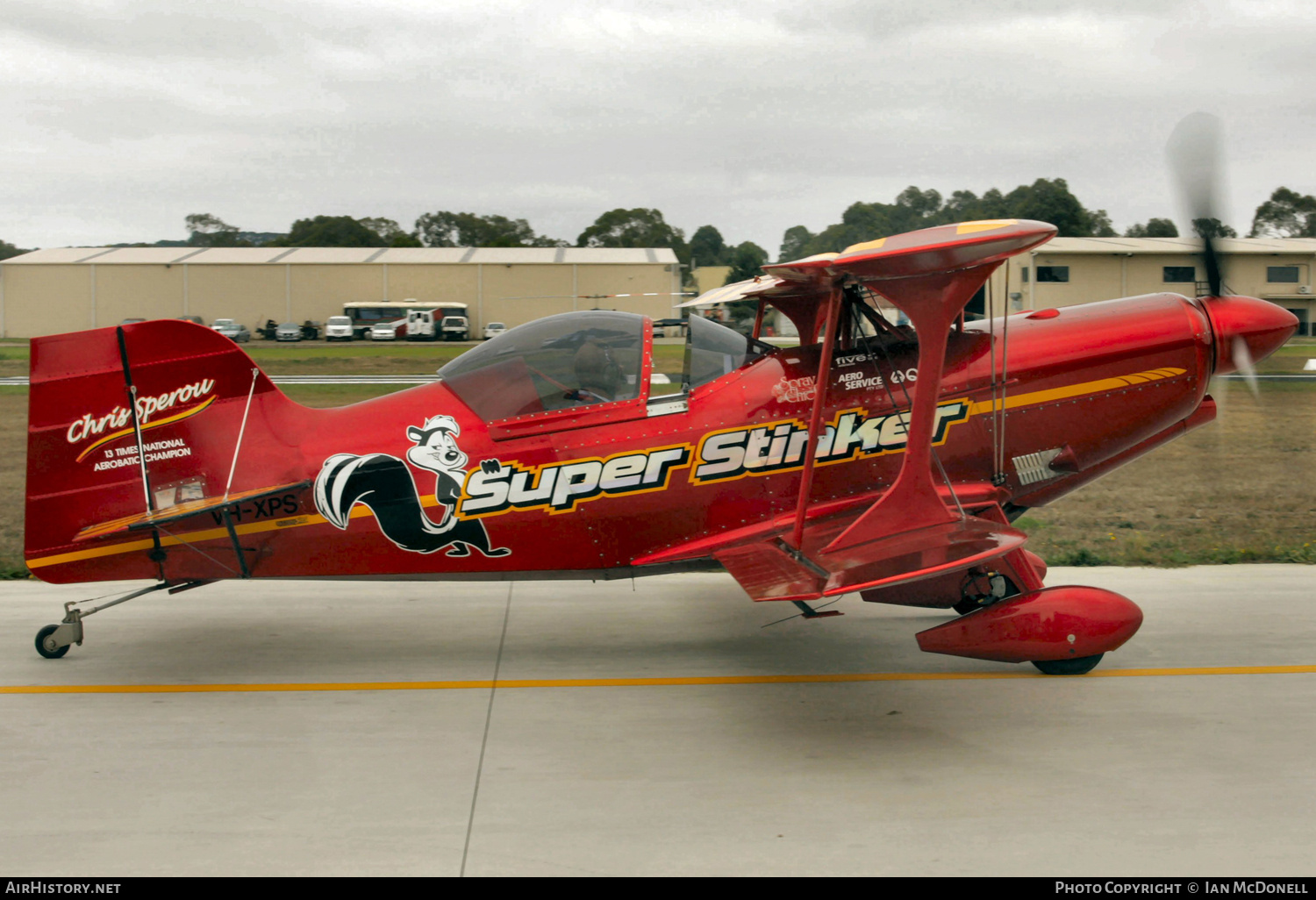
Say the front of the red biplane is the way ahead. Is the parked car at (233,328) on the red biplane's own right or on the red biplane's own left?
on the red biplane's own left

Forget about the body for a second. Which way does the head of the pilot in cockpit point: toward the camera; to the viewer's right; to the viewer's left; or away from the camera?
to the viewer's right

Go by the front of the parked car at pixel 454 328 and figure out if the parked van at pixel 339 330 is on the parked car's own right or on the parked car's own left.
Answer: on the parked car's own right

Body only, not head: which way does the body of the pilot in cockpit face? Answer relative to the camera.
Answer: to the viewer's right

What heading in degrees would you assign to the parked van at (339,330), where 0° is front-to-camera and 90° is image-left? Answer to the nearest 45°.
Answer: approximately 0°

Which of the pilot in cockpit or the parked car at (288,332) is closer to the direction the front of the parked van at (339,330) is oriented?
the pilot in cockpit

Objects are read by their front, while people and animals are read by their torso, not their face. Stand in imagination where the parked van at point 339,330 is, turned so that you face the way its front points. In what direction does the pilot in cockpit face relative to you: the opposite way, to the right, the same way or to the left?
to the left

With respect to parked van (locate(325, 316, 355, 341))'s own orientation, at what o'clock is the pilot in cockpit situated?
The pilot in cockpit is roughly at 12 o'clock from the parked van.

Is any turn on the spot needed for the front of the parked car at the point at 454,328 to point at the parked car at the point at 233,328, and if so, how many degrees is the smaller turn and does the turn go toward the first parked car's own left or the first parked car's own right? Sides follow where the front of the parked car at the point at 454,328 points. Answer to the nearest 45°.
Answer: approximately 90° to the first parked car's own right

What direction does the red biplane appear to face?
to the viewer's right

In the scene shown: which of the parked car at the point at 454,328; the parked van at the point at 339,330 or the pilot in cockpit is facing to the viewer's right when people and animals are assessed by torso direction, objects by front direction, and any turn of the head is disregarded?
the pilot in cockpit

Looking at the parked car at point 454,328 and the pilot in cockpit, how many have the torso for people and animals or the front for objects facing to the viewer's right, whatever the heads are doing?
1

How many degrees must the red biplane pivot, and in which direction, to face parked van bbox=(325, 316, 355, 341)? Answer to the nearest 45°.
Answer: approximately 90° to its left
